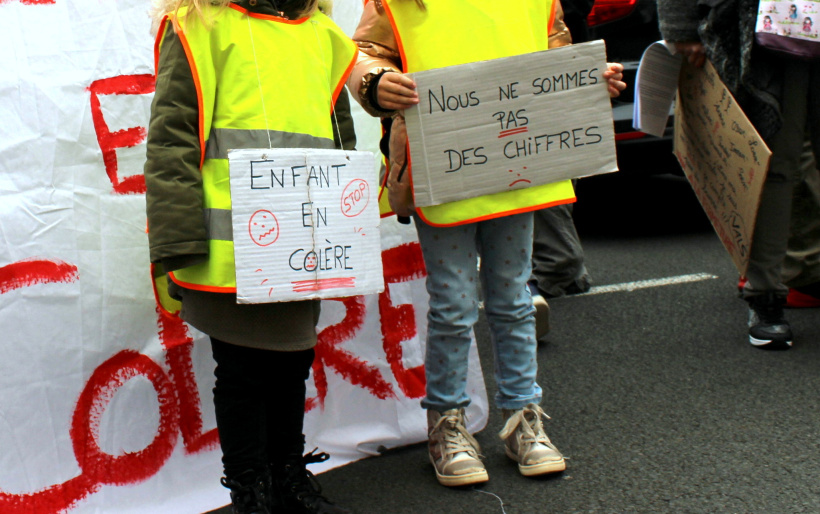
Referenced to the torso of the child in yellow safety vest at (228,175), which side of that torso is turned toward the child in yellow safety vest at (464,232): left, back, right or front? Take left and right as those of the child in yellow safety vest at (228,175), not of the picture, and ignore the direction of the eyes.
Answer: left

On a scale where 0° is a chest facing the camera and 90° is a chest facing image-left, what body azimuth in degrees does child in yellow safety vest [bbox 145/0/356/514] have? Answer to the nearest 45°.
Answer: approximately 315°
